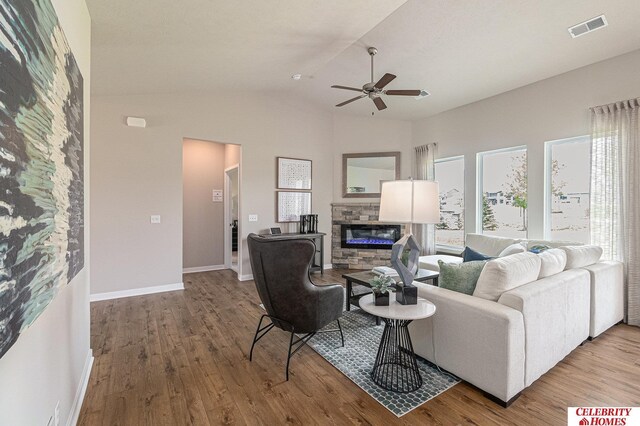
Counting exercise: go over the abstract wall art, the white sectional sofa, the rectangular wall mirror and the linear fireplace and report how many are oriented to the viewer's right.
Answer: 1

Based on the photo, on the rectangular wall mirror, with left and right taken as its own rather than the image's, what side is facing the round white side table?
front

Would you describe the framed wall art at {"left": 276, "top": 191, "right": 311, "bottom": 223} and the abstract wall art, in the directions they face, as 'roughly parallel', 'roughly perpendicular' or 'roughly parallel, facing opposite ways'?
roughly perpendicular

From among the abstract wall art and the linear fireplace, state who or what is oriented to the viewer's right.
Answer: the abstract wall art

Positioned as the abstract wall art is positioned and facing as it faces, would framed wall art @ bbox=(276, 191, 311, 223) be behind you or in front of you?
in front

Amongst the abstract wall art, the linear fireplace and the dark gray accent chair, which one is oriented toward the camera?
the linear fireplace

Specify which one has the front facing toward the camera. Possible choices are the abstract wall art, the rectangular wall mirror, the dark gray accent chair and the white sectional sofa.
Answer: the rectangular wall mirror

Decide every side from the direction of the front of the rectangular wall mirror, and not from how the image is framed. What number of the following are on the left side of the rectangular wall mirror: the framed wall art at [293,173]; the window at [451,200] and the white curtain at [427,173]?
2

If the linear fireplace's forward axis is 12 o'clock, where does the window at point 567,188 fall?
The window is roughly at 10 o'clock from the linear fireplace.

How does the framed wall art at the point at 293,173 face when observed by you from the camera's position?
facing the viewer and to the right of the viewer

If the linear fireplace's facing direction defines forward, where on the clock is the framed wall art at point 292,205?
The framed wall art is roughly at 2 o'clock from the linear fireplace.

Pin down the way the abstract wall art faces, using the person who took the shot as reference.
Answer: facing to the right of the viewer

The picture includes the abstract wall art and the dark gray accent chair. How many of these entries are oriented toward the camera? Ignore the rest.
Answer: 0

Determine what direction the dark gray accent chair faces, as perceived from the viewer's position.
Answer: facing away from the viewer and to the right of the viewer

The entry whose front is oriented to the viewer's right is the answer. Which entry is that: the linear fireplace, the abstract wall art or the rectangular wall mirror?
the abstract wall art

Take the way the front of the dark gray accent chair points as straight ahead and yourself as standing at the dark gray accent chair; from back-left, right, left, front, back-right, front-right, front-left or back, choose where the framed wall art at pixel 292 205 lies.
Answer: front-left
